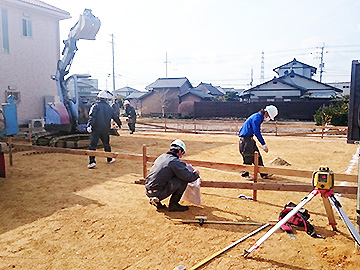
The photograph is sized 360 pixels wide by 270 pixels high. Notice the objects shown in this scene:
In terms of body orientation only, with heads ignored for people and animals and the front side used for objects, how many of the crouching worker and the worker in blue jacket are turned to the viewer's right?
2

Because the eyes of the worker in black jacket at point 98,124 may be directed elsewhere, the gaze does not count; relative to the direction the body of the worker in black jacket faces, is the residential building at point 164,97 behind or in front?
in front

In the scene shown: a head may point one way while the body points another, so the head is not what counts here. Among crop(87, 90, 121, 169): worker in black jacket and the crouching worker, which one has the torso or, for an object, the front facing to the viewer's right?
the crouching worker

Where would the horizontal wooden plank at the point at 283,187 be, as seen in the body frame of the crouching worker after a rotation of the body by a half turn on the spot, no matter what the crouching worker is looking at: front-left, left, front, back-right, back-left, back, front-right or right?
back

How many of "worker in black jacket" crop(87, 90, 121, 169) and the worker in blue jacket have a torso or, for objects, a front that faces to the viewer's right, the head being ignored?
1

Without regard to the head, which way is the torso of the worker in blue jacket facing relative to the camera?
to the viewer's right

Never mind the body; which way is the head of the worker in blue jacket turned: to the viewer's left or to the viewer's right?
to the viewer's right

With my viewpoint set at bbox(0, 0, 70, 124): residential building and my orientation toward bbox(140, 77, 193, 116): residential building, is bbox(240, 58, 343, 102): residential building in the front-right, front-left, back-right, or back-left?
front-right

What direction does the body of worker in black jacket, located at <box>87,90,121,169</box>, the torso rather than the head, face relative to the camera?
away from the camera

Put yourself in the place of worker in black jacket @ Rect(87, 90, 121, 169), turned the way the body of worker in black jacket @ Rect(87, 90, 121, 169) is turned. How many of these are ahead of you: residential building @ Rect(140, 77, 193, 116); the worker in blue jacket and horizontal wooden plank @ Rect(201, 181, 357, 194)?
1

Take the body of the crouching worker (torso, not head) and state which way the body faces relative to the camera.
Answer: to the viewer's right
